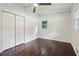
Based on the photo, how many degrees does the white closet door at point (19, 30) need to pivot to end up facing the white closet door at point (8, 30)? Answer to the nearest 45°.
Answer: approximately 90° to its right

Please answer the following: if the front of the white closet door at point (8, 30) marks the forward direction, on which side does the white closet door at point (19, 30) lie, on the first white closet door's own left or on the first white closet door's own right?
on the first white closet door's own left

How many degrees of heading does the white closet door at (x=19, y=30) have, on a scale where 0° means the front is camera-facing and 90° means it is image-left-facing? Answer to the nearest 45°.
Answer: approximately 315°

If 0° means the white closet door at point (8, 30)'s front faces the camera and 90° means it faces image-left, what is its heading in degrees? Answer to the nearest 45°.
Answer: approximately 315°
